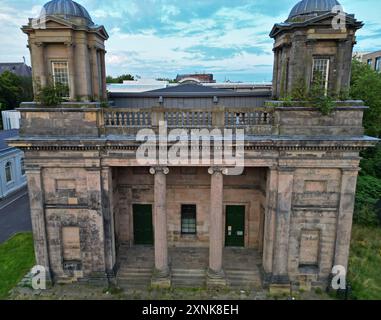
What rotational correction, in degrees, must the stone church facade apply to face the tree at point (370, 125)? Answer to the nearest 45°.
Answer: approximately 135° to its left

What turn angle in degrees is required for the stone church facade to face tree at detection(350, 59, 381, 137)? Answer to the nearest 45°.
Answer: approximately 135° to its left

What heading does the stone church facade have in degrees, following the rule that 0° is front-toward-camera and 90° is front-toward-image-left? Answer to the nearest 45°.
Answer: approximately 0°

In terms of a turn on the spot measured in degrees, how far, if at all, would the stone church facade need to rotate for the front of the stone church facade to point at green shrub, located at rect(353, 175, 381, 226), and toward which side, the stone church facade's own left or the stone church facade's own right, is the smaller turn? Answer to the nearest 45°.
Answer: approximately 135° to the stone church facade's own left
